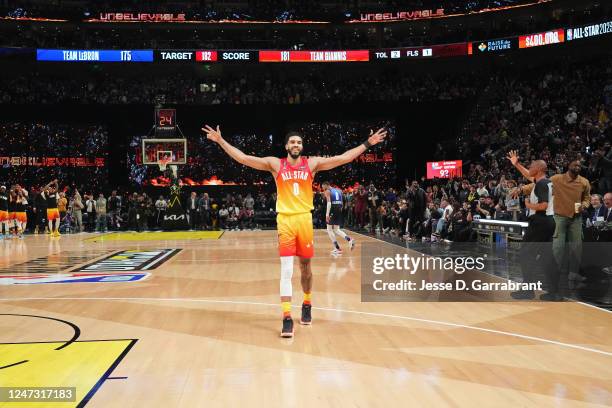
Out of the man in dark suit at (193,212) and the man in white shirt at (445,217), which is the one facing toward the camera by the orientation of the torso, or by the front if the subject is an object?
the man in dark suit

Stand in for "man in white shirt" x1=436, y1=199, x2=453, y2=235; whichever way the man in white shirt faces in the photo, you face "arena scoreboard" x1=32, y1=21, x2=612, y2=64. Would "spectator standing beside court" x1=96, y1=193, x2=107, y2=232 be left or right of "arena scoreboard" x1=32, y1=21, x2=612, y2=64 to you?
left

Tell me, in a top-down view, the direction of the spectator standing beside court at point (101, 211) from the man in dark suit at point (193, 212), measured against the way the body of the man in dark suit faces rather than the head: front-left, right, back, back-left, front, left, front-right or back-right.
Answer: right

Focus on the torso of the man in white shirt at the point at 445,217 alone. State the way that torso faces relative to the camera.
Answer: to the viewer's left

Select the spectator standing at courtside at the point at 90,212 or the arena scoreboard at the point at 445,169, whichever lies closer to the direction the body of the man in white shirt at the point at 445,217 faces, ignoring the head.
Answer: the spectator standing at courtside

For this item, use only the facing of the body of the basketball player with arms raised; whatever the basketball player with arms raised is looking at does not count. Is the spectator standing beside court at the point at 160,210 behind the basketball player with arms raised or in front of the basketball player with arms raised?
behind

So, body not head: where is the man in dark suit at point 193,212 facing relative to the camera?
toward the camera

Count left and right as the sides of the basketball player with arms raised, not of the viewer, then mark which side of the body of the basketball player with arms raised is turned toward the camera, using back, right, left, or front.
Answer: front

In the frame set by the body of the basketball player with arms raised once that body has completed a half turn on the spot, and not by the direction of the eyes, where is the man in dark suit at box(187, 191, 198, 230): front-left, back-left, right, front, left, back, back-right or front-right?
front

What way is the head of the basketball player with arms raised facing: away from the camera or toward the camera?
toward the camera

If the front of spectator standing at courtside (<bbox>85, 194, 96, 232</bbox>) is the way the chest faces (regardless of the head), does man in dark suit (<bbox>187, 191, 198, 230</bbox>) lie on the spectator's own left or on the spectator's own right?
on the spectator's own left

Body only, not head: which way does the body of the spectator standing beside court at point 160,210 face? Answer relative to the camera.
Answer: toward the camera
